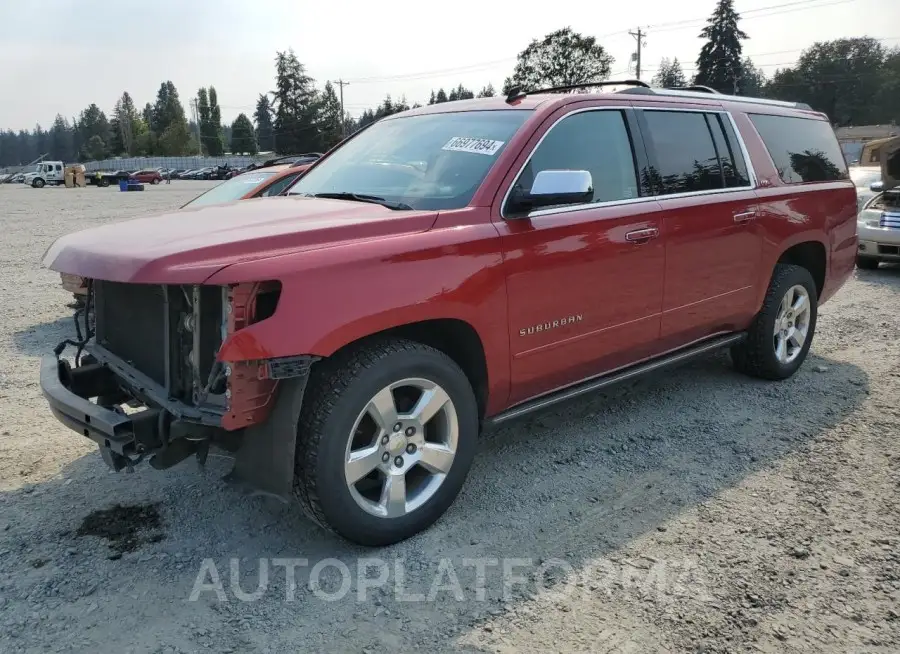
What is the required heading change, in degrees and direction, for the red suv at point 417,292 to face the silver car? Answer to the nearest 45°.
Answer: approximately 180°

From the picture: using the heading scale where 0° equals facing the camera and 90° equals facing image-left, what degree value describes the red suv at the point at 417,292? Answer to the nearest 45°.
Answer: approximately 45°
